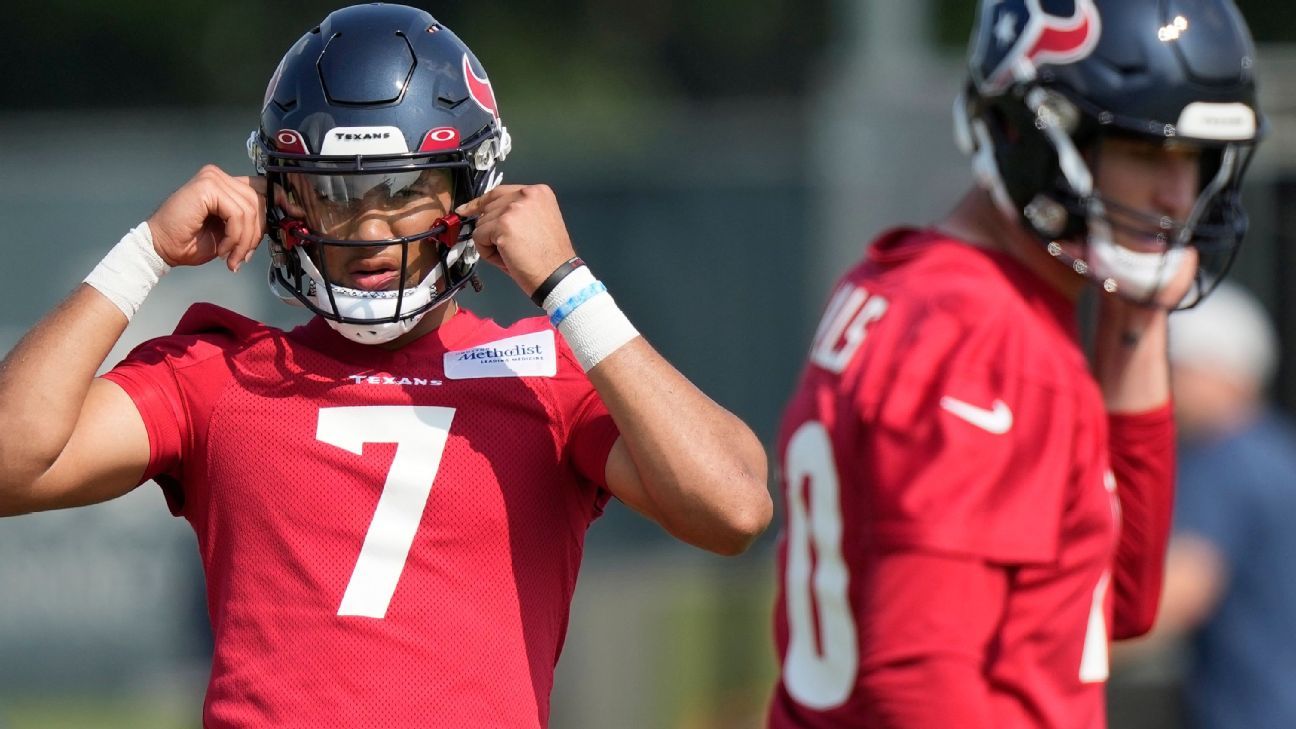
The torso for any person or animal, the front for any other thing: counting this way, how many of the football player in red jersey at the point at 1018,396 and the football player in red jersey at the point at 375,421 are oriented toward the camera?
1

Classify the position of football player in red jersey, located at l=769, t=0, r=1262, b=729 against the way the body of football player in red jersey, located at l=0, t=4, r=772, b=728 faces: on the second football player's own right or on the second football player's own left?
on the second football player's own left

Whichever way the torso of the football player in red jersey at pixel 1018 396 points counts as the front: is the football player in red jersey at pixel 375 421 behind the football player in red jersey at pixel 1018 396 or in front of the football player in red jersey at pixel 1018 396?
behind

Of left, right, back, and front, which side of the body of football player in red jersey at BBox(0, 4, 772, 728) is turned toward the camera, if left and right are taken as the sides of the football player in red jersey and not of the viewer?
front

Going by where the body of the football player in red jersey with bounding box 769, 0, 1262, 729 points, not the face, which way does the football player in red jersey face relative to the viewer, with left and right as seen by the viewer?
facing to the right of the viewer

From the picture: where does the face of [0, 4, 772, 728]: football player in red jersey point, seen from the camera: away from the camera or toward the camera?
toward the camera
